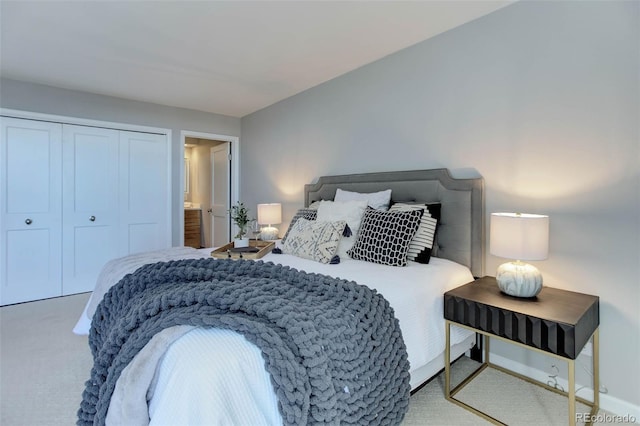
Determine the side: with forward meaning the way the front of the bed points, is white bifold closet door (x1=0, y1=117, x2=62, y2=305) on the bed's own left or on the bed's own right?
on the bed's own right

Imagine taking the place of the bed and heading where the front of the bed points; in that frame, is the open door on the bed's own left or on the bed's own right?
on the bed's own right

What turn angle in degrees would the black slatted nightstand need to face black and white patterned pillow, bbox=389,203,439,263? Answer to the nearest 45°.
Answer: approximately 90° to its right

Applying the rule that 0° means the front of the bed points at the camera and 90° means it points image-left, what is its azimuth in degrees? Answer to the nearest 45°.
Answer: approximately 45°

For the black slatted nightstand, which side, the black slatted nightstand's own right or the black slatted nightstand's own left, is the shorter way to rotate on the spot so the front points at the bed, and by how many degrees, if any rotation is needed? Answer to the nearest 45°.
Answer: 0° — it already faces it

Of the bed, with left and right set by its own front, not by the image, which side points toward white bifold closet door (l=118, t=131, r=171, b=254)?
right

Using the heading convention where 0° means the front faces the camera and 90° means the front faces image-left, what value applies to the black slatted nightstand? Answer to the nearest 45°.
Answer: approximately 45°
